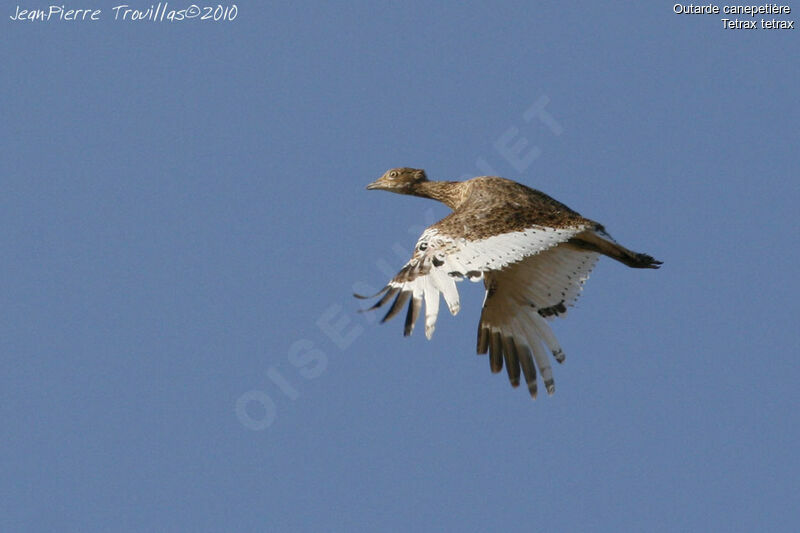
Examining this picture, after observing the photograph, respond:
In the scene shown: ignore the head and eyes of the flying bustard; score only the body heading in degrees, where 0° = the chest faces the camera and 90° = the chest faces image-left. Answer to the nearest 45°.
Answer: approximately 90°
